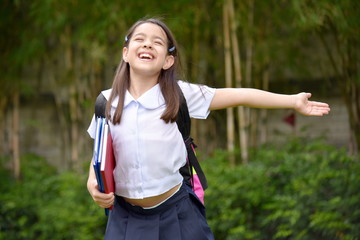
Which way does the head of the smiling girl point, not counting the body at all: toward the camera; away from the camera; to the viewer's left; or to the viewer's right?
toward the camera

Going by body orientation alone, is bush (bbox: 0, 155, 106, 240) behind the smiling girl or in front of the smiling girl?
behind

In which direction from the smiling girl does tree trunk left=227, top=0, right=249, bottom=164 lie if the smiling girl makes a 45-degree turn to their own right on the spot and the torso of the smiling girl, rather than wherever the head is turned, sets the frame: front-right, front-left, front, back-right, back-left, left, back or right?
back-right

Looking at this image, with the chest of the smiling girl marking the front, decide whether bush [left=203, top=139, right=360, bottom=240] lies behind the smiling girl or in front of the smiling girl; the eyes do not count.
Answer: behind

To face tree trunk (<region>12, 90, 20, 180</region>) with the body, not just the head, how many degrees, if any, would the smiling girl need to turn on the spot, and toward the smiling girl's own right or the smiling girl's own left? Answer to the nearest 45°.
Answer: approximately 135° to the smiling girl's own right

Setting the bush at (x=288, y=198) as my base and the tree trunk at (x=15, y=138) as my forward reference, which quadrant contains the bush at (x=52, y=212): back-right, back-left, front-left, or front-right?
front-left

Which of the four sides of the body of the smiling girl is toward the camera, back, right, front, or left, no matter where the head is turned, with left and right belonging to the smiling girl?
front
